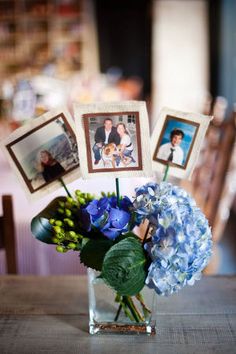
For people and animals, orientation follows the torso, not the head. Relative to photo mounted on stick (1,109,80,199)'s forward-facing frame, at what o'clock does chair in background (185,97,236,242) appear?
The chair in background is roughly at 7 o'clock from the photo mounted on stick.

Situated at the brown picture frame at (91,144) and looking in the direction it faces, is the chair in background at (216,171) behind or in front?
behind

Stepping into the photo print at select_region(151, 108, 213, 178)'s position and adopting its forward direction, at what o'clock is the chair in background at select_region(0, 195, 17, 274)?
The chair in background is roughly at 4 o'clock from the photo print.

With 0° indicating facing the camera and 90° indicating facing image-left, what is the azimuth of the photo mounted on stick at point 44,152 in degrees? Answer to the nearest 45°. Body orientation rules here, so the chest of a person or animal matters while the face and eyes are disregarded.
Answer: approximately 0°

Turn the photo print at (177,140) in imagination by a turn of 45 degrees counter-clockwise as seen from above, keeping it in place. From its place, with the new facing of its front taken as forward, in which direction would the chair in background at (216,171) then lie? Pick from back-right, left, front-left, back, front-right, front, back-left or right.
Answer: back-left

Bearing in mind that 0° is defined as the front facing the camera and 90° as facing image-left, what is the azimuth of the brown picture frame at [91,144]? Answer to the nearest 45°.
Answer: approximately 0°

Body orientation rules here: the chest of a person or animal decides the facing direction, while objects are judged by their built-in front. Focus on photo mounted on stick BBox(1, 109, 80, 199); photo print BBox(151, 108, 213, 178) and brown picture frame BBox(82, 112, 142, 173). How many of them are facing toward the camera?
3
